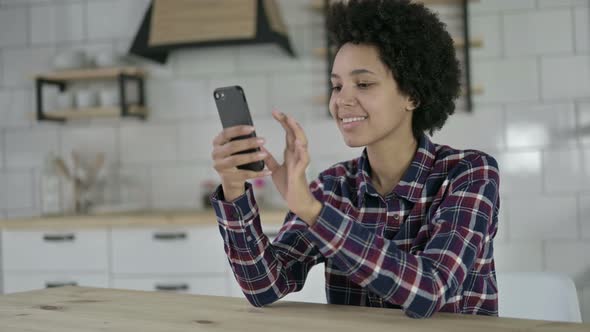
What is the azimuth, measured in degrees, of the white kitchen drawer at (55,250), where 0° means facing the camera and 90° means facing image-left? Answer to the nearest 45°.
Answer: approximately 0°

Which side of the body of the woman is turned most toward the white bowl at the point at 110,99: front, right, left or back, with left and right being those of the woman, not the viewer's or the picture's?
right

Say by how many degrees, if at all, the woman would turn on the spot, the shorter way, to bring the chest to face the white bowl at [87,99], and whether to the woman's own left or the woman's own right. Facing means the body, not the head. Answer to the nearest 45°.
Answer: approximately 90° to the woman's own right

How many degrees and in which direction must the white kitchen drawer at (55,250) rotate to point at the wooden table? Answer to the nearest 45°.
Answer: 0° — it already faces it

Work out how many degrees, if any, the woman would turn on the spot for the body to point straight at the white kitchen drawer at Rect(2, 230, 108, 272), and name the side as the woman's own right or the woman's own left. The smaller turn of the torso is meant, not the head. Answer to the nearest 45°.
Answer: approximately 90° to the woman's own right

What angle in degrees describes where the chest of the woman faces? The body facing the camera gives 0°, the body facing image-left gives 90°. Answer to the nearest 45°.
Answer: approximately 45°
